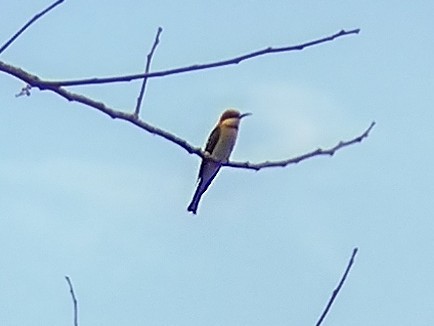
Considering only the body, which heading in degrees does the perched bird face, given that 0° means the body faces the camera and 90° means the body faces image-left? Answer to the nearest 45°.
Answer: approximately 315°
